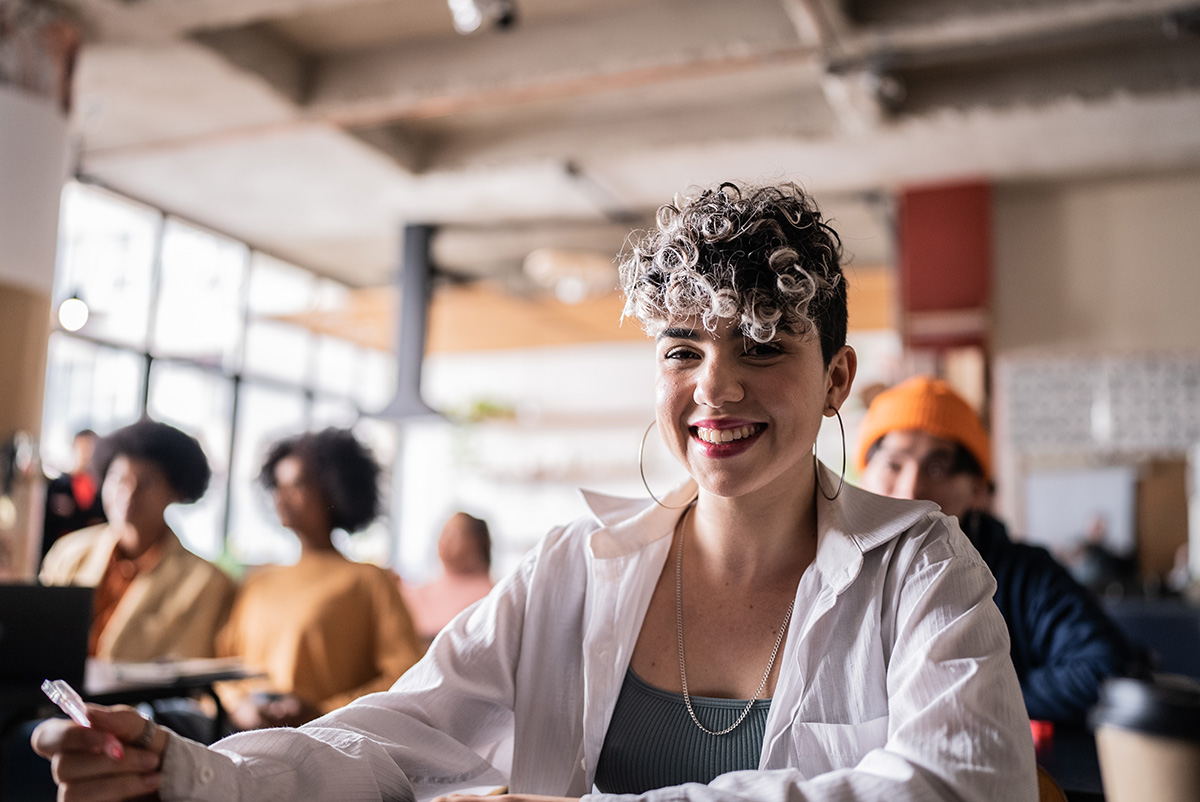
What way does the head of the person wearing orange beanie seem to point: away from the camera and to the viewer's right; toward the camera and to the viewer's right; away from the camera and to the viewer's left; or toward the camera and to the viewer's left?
toward the camera and to the viewer's left

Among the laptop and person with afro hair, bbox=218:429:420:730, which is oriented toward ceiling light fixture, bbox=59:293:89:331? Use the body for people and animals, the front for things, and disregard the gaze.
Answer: the laptop

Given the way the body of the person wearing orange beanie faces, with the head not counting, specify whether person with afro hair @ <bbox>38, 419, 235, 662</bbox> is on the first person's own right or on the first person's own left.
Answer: on the first person's own right

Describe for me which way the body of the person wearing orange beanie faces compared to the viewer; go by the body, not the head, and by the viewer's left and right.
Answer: facing the viewer and to the left of the viewer

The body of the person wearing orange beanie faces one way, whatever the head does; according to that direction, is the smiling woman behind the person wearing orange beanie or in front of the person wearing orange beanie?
in front

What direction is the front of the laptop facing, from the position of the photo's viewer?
facing away from the viewer

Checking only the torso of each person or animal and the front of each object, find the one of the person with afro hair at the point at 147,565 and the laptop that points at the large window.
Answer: the laptop

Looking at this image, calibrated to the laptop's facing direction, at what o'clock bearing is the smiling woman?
The smiling woman is roughly at 5 o'clock from the laptop.

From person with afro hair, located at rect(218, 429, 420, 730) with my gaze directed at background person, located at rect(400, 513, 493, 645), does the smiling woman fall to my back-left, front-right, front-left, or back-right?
back-right

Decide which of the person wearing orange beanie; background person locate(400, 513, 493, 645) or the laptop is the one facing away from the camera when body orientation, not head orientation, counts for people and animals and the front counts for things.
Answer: the laptop

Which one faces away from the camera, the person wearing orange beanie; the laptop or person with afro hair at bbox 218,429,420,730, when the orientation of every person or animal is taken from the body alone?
the laptop

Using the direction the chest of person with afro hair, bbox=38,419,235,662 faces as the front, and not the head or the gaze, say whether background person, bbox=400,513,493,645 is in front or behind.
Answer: behind

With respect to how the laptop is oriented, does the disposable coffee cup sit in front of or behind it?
behind
